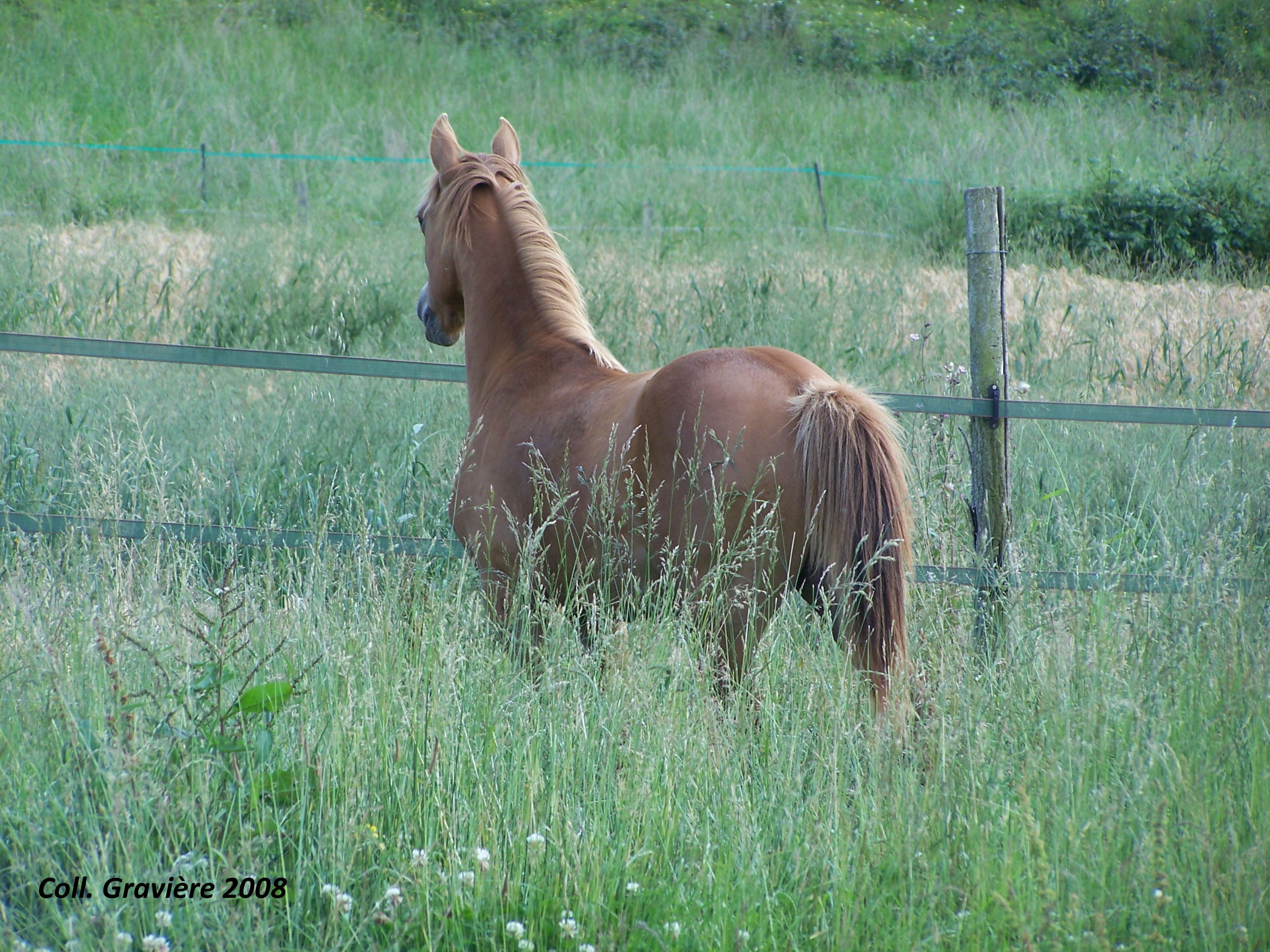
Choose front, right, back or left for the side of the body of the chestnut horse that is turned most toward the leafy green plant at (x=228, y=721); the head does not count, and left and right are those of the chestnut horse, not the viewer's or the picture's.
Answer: left

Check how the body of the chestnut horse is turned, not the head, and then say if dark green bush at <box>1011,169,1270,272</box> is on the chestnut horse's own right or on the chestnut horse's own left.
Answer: on the chestnut horse's own right

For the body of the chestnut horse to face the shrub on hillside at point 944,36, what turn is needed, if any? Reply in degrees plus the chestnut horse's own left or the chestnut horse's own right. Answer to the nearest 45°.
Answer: approximately 45° to the chestnut horse's own right

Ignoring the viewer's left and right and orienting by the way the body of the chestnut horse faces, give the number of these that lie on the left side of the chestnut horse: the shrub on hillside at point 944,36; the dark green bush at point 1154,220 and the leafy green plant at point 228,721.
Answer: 1

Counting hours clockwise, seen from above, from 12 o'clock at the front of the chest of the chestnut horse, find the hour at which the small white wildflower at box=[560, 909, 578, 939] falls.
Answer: The small white wildflower is roughly at 8 o'clock from the chestnut horse.

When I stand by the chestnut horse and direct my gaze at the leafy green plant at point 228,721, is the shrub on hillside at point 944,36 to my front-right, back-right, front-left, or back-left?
back-right

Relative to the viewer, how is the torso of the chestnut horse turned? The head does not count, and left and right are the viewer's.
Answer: facing away from the viewer and to the left of the viewer

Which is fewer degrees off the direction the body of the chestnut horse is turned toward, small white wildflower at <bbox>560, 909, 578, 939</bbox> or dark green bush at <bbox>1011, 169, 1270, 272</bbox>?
the dark green bush
